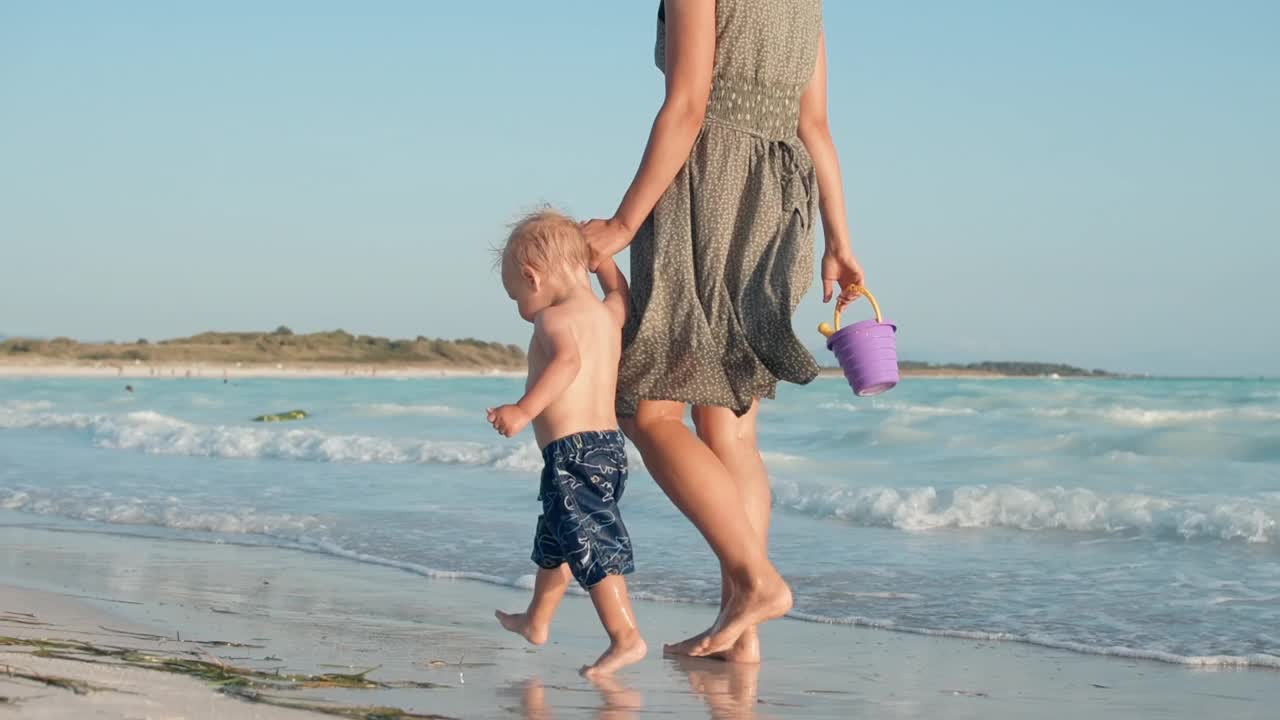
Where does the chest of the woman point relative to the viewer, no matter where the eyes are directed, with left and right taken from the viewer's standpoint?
facing away from the viewer and to the left of the viewer
